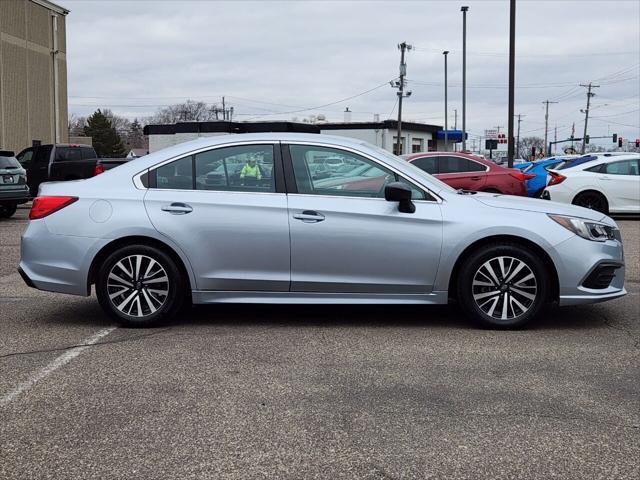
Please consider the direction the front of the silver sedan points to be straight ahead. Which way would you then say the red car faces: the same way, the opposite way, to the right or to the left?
the opposite way

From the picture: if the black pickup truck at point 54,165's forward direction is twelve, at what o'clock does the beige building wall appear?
The beige building wall is roughly at 3 o'clock from the black pickup truck.

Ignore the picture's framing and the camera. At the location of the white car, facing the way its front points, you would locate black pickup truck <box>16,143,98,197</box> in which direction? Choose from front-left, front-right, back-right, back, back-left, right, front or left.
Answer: back

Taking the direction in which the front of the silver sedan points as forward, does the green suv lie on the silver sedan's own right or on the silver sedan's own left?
on the silver sedan's own left

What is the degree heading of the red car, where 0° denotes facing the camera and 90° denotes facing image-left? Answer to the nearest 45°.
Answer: approximately 90°

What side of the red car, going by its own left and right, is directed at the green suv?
front

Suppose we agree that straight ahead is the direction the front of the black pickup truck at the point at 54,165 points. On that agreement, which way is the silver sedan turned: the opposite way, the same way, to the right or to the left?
the opposite way

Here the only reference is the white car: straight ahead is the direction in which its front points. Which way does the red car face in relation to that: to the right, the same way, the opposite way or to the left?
the opposite way

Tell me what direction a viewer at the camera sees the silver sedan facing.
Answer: facing to the right of the viewer

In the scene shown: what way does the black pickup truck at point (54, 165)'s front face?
to the viewer's left

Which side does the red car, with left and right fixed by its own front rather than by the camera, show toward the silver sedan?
left

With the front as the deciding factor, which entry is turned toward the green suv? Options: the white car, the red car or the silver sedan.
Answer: the red car

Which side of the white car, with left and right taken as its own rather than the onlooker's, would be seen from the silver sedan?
right
